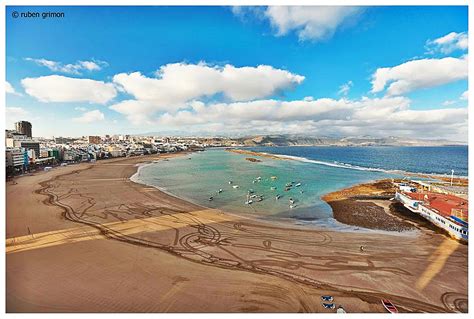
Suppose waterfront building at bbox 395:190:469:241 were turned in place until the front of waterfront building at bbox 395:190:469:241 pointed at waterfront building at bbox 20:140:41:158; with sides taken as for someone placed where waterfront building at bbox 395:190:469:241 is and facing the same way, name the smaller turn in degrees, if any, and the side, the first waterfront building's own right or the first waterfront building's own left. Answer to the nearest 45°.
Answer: approximately 45° to the first waterfront building's own right

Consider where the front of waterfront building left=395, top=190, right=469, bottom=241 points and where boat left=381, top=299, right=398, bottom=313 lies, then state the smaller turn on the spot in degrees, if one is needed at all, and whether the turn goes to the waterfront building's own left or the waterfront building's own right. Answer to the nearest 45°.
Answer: approximately 45° to the waterfront building's own left

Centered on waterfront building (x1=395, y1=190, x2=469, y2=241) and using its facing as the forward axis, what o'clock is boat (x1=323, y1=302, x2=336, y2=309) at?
The boat is roughly at 11 o'clock from the waterfront building.

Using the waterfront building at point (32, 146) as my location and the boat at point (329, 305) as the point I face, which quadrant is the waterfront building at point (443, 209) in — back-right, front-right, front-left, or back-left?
front-left

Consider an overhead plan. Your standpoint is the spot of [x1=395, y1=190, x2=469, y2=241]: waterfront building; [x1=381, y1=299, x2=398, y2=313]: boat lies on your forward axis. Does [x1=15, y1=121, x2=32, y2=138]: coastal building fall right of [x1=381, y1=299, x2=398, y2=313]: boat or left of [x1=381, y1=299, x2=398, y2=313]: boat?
right

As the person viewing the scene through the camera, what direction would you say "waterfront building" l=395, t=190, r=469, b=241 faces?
facing the viewer and to the left of the viewer
